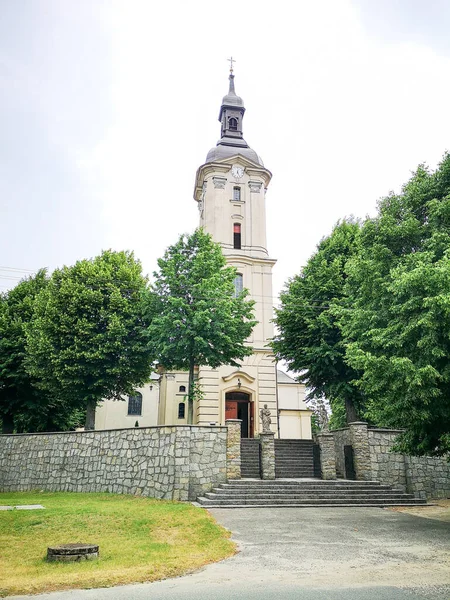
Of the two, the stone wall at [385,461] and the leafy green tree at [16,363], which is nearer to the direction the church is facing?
the stone wall

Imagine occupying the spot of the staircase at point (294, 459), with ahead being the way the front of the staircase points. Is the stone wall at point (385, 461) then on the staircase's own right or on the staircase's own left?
on the staircase's own left

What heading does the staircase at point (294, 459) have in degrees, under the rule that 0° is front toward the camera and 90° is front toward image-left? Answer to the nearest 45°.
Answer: approximately 0°

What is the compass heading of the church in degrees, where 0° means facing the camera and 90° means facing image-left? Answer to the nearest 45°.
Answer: approximately 0°

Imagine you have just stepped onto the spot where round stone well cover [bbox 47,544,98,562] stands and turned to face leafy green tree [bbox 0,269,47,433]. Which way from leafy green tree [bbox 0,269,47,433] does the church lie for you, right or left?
right

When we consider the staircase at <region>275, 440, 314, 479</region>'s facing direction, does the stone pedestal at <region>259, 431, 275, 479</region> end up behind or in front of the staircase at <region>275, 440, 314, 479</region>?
in front

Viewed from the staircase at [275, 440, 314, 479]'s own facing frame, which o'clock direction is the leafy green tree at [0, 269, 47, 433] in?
The leafy green tree is roughly at 3 o'clock from the staircase.
